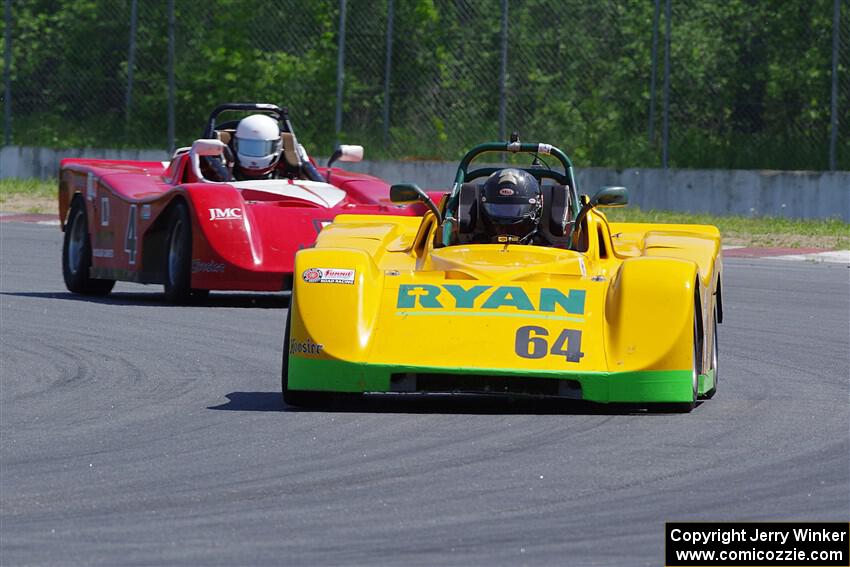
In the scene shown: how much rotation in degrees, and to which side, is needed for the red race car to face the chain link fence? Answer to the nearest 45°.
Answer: approximately 135° to its left

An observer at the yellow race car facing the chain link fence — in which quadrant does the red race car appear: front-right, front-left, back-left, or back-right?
front-left

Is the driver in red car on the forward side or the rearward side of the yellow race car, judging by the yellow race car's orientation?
on the rearward side

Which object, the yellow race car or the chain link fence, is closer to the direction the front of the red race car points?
the yellow race car

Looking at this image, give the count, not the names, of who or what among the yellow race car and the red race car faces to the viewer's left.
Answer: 0

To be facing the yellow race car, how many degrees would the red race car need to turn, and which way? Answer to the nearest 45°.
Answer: approximately 45° to its right

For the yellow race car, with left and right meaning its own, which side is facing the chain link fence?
back

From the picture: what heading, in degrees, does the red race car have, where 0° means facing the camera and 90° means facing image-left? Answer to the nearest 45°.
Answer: approximately 315°

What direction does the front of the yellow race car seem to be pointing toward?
toward the camera
